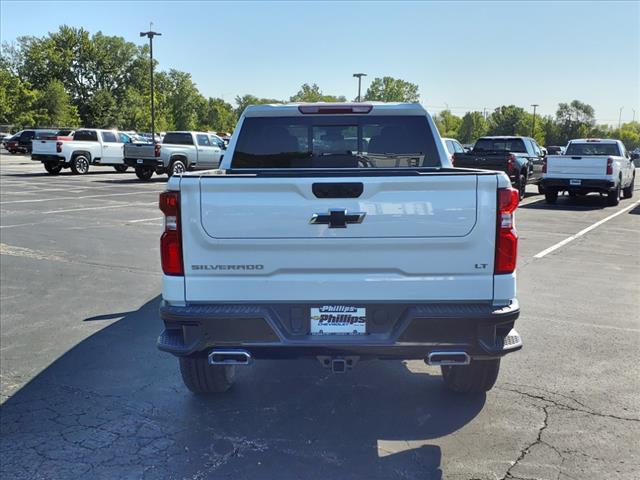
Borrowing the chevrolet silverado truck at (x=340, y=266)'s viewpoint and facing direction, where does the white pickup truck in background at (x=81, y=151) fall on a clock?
The white pickup truck in background is roughly at 11 o'clock from the chevrolet silverado truck.

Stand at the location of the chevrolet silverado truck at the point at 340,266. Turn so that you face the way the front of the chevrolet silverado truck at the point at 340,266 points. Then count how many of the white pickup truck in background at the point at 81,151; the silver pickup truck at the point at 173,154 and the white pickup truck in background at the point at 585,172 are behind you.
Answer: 0

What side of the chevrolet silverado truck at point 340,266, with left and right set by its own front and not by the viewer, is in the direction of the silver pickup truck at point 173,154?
front

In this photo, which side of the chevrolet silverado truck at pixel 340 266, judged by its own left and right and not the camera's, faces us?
back

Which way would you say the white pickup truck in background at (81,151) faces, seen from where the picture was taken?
facing away from the viewer and to the right of the viewer

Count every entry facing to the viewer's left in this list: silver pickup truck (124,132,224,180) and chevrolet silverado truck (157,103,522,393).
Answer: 0

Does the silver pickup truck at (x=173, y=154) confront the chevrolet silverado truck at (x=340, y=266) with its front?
no

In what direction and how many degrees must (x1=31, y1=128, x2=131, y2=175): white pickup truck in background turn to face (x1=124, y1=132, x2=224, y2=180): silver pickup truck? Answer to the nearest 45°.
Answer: approximately 90° to its right

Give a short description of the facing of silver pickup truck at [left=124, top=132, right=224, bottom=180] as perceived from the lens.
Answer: facing away from the viewer and to the right of the viewer

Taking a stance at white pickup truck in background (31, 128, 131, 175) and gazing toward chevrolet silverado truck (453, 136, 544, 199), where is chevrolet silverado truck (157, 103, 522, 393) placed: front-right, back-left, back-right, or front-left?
front-right

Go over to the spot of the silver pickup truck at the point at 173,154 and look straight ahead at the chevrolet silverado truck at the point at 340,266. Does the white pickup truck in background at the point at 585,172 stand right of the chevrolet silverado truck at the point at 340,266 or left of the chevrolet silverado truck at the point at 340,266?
left

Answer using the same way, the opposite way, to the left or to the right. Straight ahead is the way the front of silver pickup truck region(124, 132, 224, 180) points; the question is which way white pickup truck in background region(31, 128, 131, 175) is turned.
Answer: the same way

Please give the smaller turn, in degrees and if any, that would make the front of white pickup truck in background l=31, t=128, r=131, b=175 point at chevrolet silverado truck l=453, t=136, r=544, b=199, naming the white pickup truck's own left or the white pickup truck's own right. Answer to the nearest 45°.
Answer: approximately 90° to the white pickup truck's own right

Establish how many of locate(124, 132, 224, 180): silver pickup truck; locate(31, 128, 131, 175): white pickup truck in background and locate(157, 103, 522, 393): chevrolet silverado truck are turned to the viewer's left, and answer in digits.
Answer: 0
